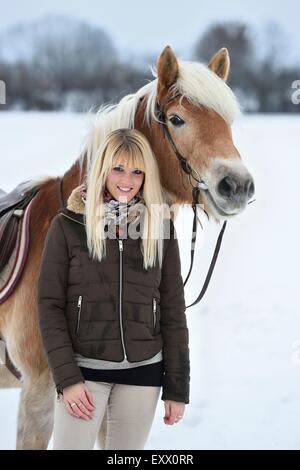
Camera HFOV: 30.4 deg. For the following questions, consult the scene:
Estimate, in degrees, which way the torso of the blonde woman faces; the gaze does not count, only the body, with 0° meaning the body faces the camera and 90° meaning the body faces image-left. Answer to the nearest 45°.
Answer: approximately 0°

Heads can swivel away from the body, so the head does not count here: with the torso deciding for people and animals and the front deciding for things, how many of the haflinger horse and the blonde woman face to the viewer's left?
0

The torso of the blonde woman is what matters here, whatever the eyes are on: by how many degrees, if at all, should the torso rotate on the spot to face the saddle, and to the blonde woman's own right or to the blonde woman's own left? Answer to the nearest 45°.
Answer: approximately 135° to the blonde woman's own right

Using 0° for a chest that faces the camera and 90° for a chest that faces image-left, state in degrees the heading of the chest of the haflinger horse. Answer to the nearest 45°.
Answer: approximately 315°

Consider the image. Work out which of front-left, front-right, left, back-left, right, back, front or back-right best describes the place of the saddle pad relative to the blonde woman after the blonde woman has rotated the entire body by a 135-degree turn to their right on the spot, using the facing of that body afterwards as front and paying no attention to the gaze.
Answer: front
